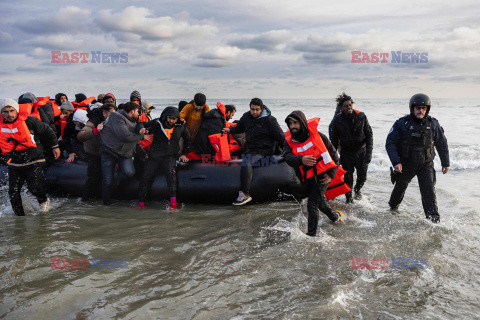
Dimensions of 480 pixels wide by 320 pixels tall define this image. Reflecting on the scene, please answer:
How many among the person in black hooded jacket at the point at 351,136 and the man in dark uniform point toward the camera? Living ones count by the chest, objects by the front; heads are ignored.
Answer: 2

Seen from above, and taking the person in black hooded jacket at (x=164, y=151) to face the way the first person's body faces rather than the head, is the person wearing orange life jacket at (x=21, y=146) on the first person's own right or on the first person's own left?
on the first person's own right

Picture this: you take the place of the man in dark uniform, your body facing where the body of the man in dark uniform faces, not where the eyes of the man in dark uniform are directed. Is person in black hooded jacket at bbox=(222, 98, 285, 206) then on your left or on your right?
on your right

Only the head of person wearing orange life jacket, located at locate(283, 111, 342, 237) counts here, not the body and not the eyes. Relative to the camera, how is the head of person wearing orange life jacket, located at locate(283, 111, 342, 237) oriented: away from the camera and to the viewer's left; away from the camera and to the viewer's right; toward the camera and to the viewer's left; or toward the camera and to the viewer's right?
toward the camera and to the viewer's left

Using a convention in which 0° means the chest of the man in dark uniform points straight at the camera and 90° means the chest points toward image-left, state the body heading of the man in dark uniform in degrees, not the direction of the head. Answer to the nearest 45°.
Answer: approximately 0°
